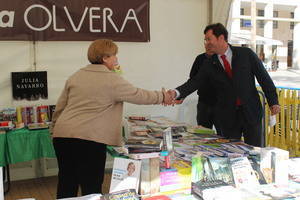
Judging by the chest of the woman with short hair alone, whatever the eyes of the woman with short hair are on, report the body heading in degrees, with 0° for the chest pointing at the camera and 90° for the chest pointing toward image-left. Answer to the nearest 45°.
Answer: approximately 225°

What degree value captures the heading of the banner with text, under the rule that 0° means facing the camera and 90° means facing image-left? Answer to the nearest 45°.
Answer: approximately 0°

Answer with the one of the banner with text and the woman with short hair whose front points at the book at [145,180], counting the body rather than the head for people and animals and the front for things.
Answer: the banner with text

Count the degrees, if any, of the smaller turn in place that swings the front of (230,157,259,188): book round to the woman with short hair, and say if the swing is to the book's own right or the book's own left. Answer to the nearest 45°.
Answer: approximately 90° to the book's own right

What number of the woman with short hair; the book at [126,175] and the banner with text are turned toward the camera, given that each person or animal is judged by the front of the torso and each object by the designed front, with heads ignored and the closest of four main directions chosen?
2

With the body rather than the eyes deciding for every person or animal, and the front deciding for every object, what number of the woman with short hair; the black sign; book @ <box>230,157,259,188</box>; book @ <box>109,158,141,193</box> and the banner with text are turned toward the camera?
4

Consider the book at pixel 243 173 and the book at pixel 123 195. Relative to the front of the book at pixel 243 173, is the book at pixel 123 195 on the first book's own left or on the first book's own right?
on the first book's own right

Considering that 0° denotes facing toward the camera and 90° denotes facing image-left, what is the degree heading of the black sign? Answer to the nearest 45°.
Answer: approximately 0°
